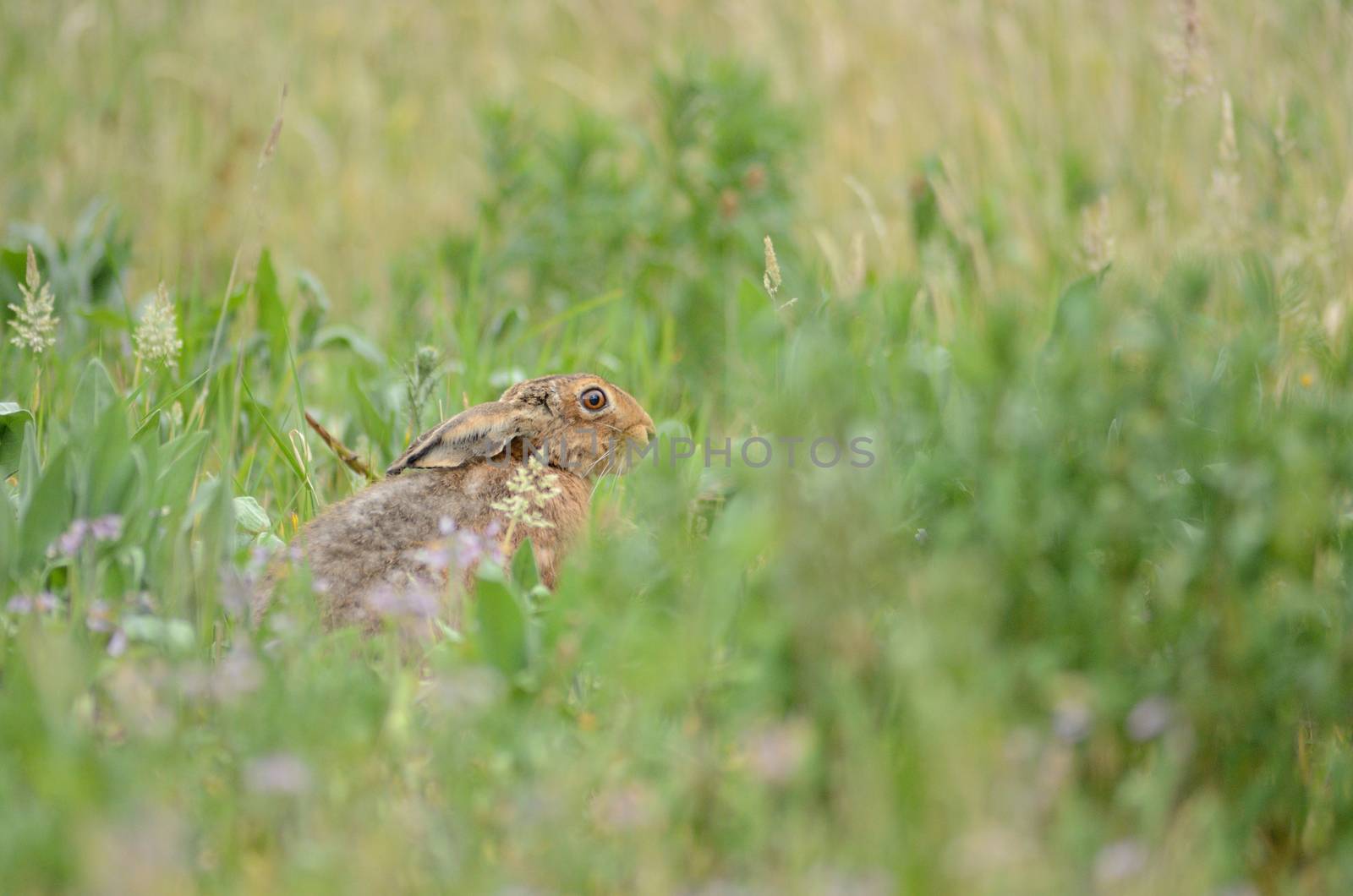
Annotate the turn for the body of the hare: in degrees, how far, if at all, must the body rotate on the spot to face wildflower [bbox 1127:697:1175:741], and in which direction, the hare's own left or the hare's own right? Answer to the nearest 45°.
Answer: approximately 45° to the hare's own right

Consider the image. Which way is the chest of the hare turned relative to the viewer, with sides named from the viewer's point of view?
facing to the right of the viewer

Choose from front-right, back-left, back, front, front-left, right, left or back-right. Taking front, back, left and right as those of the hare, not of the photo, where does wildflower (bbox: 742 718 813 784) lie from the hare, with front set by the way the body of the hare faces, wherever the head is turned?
right

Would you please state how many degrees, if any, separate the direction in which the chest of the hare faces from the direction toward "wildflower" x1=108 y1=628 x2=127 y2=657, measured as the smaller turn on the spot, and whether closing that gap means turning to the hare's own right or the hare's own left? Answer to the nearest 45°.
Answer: approximately 135° to the hare's own right

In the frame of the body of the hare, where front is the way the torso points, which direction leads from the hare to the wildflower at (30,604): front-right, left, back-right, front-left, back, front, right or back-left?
back-right

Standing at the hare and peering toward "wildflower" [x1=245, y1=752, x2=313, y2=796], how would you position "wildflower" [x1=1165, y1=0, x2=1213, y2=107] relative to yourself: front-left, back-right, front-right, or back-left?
back-left

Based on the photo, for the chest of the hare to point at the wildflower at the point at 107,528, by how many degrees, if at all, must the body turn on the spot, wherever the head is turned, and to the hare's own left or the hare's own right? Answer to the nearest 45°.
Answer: approximately 135° to the hare's own right

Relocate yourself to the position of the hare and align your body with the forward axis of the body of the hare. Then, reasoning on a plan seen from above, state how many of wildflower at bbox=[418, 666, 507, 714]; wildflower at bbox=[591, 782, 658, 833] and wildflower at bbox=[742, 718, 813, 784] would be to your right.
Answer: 3

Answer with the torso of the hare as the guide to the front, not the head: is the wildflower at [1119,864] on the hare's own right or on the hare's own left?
on the hare's own right
